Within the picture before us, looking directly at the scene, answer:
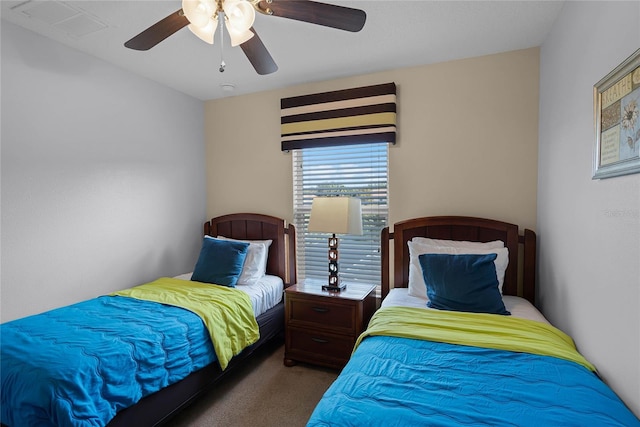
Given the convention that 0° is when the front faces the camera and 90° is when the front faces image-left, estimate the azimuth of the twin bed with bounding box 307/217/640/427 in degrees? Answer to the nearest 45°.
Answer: approximately 0°

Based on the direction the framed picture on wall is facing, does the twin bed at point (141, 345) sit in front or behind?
in front

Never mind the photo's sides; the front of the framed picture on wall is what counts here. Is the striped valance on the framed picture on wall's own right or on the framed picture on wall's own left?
on the framed picture on wall's own right

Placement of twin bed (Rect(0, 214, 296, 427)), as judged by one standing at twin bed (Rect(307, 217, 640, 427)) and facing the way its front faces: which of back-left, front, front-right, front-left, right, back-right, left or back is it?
right

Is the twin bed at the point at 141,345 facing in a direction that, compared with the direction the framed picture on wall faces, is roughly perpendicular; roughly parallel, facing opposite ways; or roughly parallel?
roughly perpendicular

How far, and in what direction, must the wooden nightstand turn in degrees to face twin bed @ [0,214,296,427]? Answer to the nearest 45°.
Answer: approximately 45° to its right

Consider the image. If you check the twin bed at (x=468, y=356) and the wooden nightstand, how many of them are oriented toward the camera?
2

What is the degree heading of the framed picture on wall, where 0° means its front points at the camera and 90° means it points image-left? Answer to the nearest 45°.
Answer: approximately 45°

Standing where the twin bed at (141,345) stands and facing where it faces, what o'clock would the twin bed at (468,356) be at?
the twin bed at (468,356) is roughly at 9 o'clock from the twin bed at (141,345).

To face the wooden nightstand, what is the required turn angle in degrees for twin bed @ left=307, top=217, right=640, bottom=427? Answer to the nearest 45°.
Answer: approximately 135° to its right

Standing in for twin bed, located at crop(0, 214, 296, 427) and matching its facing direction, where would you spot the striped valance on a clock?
The striped valance is roughly at 7 o'clock from the twin bed.

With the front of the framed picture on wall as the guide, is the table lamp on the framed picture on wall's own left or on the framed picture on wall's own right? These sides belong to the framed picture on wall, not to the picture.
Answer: on the framed picture on wall's own right
